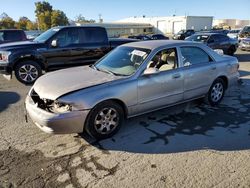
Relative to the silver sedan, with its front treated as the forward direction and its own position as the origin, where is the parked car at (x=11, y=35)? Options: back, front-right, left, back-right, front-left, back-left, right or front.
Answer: right

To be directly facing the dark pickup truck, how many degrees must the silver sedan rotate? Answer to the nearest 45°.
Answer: approximately 90° to its right

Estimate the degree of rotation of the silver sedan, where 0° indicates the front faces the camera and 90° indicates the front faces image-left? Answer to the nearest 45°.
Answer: approximately 45°

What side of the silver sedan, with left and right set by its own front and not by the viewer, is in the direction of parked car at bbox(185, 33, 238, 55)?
back
